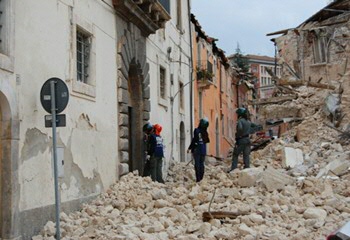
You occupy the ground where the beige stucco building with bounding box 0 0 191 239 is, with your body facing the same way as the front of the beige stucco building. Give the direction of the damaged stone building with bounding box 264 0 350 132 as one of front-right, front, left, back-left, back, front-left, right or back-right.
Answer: left

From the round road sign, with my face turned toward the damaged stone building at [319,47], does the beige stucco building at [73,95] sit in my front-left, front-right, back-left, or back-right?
front-left

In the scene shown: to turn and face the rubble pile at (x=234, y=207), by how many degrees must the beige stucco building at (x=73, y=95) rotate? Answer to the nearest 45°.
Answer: approximately 45° to its left

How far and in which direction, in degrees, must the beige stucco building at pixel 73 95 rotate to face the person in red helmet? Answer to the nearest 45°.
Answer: approximately 90° to its left
